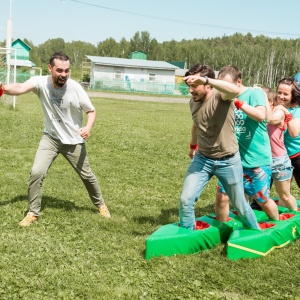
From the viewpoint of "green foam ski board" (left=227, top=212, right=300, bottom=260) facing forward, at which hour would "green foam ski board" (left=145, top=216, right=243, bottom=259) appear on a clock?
"green foam ski board" (left=145, top=216, right=243, bottom=259) is roughly at 1 o'clock from "green foam ski board" (left=227, top=212, right=300, bottom=260).

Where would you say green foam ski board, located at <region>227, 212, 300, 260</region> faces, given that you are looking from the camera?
facing the viewer and to the left of the viewer
